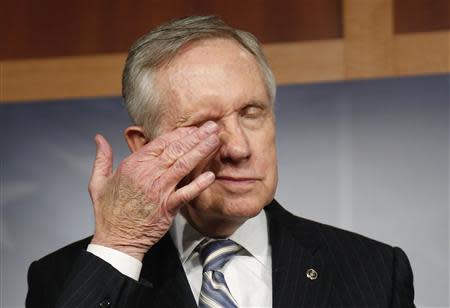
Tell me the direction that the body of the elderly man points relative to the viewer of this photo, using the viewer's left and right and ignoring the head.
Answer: facing the viewer

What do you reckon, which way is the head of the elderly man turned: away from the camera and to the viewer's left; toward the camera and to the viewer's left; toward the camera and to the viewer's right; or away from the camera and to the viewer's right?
toward the camera and to the viewer's right
